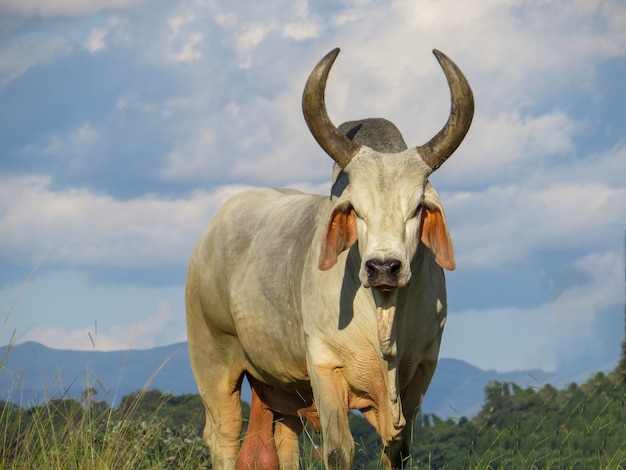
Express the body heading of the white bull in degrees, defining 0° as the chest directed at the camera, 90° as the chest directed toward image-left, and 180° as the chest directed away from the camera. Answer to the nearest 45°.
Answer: approximately 315°
